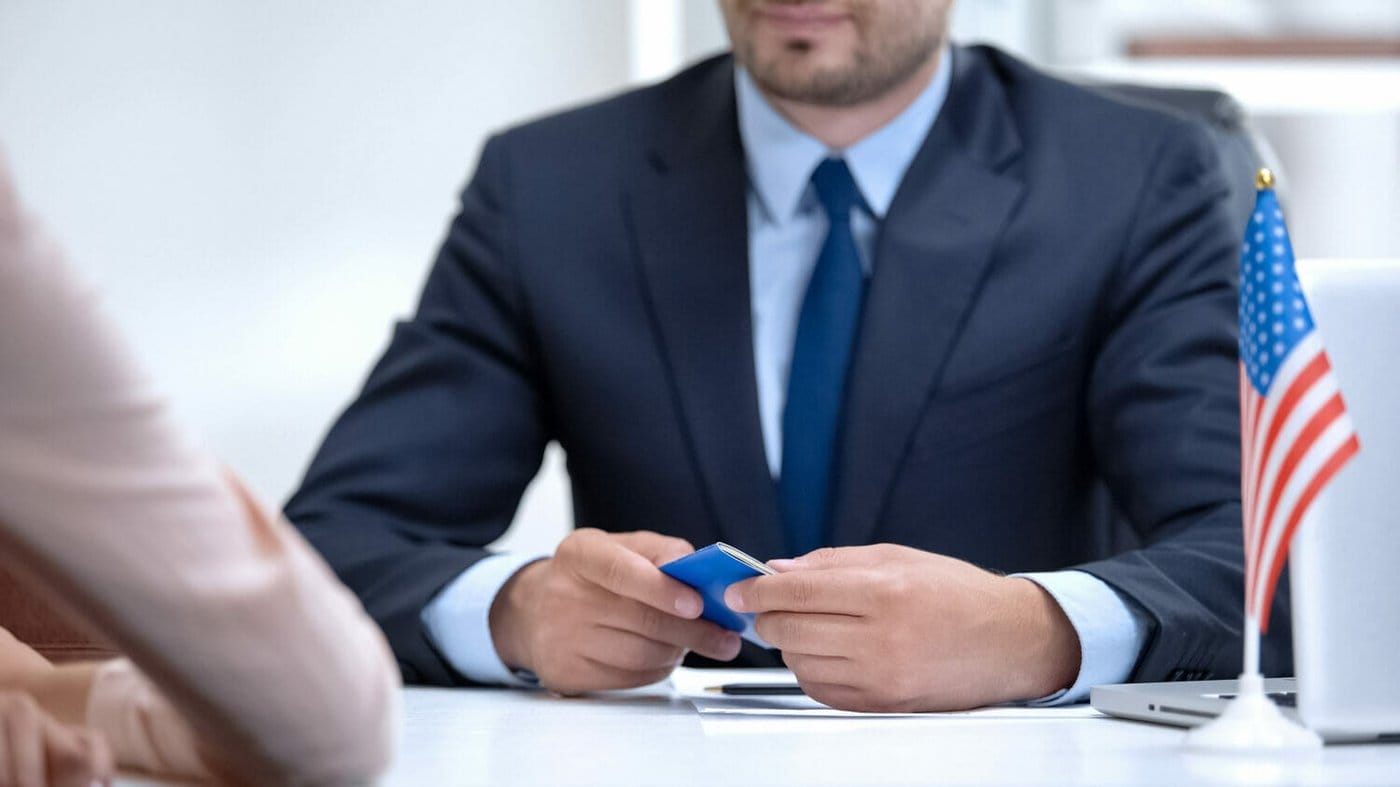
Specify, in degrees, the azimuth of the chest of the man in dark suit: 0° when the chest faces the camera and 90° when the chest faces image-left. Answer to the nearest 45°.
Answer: approximately 0°

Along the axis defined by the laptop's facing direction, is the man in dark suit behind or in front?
in front

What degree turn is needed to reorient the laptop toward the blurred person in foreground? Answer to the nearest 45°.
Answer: approximately 90° to its left

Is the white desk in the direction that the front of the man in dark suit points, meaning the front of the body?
yes

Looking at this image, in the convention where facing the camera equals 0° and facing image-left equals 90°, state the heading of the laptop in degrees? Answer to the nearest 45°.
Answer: approximately 135°

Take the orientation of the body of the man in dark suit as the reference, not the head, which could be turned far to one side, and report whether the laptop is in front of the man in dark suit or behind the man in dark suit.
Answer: in front

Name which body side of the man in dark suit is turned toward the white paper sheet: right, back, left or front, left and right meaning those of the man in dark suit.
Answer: front

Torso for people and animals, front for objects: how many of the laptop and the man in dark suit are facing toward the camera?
1
